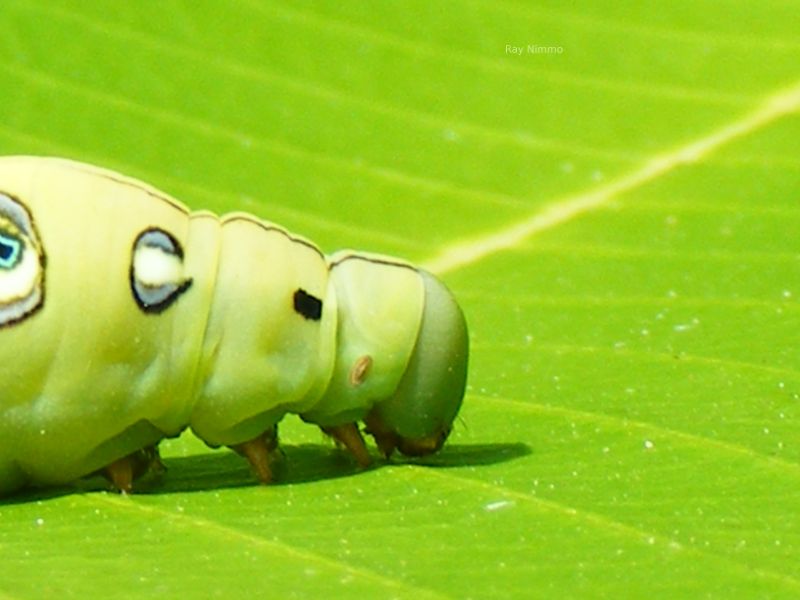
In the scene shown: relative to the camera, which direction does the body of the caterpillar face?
to the viewer's right
